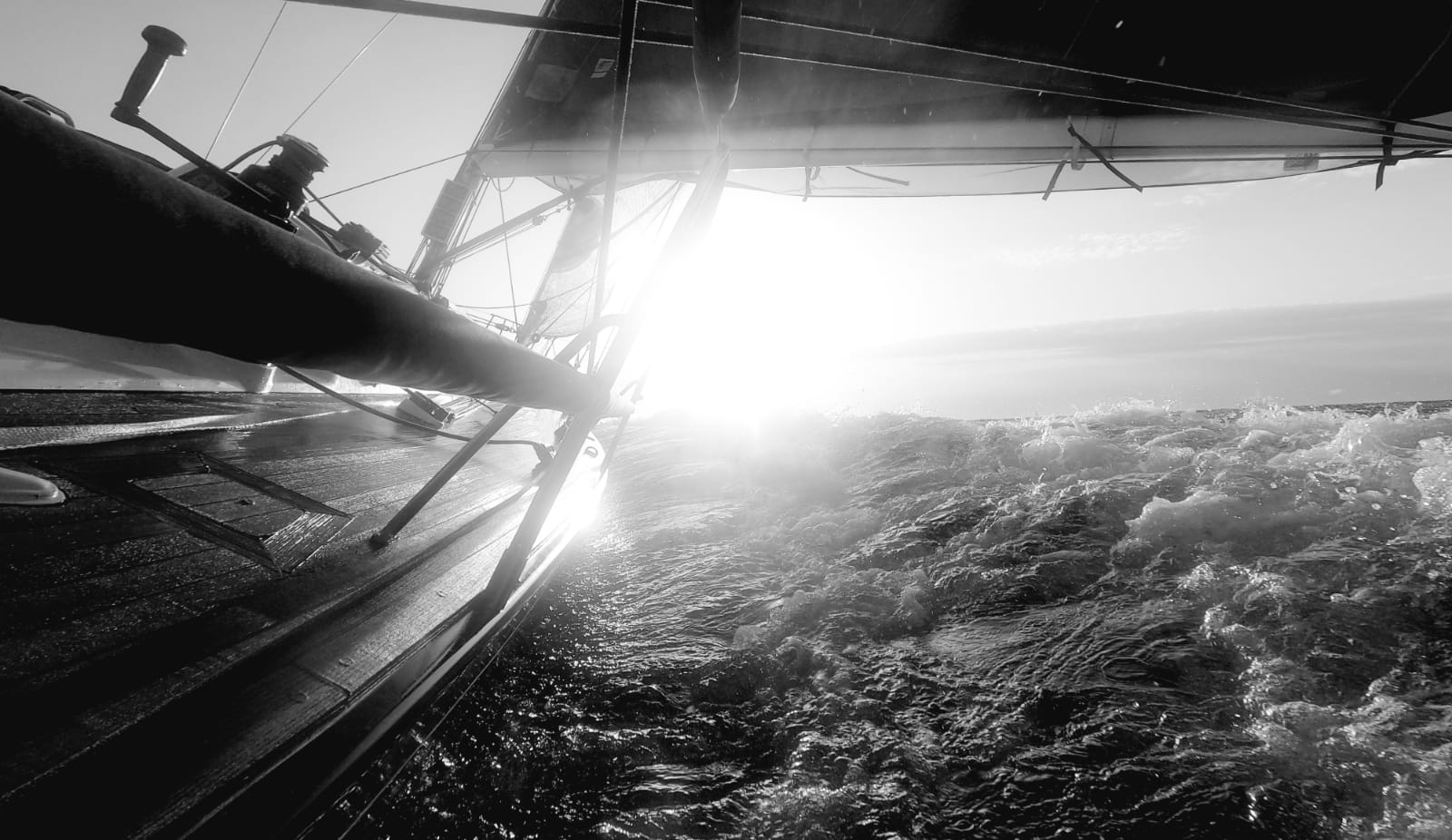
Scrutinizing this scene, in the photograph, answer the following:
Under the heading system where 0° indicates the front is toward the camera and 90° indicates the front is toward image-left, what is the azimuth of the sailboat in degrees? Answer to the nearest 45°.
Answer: approximately 180°
